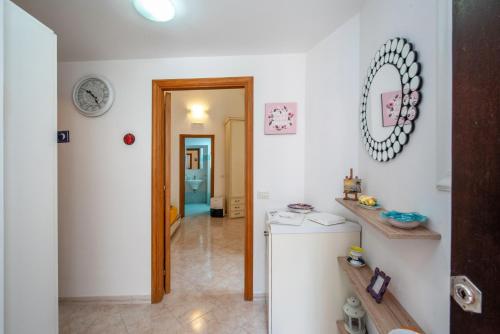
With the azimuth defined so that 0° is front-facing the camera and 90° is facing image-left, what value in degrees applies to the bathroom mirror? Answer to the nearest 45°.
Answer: approximately 0°

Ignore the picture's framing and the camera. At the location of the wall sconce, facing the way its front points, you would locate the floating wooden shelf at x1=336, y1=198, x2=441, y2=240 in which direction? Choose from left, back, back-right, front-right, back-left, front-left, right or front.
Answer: front

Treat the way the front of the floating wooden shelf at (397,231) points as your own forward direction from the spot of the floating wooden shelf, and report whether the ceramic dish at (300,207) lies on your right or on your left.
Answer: on your right

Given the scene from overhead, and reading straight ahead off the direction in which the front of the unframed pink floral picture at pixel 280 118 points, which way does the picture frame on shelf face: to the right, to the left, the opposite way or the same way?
to the right

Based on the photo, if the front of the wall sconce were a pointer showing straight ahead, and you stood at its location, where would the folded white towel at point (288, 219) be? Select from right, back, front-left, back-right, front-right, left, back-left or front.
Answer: front

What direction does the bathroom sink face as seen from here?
toward the camera

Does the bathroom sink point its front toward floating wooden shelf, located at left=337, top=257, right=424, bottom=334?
yes

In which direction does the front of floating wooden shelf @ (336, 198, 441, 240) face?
to the viewer's left

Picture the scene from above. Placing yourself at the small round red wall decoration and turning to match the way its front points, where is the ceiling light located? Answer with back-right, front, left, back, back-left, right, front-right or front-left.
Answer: front

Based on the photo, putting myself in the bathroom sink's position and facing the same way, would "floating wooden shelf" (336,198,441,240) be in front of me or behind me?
in front

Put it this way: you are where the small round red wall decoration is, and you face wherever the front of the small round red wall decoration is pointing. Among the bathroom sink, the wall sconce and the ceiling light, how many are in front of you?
1

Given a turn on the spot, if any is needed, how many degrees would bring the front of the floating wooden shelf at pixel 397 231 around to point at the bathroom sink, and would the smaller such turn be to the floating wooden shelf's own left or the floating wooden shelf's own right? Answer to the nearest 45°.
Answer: approximately 45° to the floating wooden shelf's own right

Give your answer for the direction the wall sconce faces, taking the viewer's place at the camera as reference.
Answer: facing the viewer
